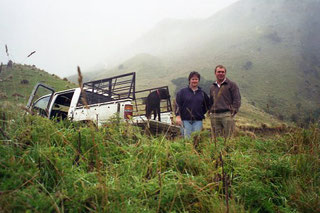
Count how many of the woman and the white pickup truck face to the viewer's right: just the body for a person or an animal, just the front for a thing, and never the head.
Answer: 0

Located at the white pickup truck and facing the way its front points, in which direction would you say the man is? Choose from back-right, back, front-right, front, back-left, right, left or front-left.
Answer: back

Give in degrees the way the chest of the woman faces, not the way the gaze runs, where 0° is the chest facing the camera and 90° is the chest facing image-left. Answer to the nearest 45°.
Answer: approximately 0°

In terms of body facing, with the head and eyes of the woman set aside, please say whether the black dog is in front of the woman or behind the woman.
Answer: behind

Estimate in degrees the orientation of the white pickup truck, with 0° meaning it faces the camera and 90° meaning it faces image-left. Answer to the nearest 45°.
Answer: approximately 135°

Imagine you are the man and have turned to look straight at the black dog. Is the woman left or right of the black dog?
left

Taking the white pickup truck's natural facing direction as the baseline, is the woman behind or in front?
behind

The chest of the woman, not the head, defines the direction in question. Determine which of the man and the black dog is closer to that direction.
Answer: the man
